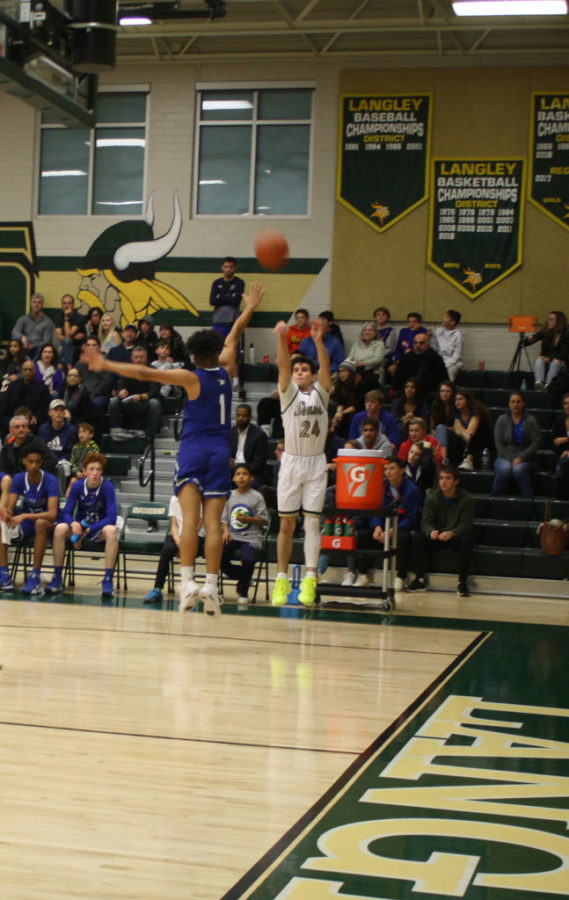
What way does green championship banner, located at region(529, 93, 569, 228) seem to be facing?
toward the camera

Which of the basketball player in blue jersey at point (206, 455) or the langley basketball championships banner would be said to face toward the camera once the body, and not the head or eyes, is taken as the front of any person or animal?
the langley basketball championships banner

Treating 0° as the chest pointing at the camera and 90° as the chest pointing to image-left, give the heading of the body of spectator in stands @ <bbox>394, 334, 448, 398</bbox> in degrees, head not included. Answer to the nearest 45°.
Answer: approximately 45°

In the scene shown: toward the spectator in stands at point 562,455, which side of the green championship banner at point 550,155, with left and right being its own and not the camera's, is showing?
front

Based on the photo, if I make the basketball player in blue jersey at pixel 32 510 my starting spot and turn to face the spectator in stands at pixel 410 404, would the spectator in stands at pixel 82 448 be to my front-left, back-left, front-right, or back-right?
front-left

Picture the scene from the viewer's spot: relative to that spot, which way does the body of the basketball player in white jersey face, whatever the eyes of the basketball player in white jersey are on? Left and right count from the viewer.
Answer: facing the viewer

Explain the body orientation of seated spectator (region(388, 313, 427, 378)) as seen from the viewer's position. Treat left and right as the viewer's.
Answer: facing the viewer and to the left of the viewer

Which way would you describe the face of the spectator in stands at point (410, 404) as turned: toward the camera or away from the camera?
toward the camera

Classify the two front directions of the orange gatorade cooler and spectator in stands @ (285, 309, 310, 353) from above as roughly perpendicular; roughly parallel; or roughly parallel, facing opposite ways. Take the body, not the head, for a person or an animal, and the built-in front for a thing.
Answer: roughly parallel

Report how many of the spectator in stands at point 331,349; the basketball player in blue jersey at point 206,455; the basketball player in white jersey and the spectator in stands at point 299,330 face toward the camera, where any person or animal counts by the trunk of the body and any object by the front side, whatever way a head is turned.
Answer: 3

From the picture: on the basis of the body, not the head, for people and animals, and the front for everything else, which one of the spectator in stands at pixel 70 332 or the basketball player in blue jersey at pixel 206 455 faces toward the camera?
the spectator in stands

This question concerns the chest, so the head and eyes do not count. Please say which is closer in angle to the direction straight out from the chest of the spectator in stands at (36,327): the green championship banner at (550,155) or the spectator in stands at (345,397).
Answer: the spectator in stands

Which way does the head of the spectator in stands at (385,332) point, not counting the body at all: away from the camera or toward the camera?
toward the camera
